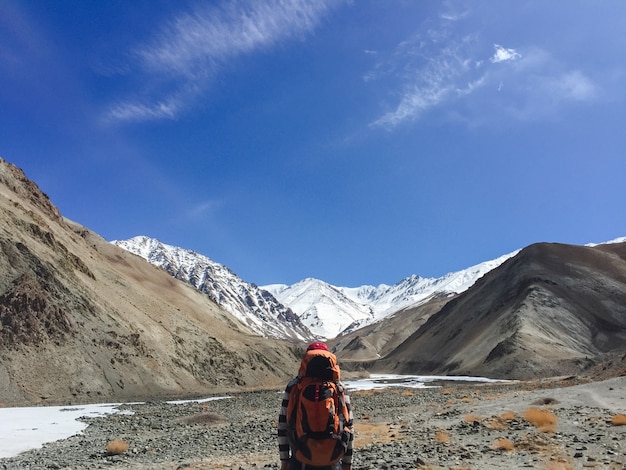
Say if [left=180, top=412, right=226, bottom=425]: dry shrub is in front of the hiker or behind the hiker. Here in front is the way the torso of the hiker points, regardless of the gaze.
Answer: in front

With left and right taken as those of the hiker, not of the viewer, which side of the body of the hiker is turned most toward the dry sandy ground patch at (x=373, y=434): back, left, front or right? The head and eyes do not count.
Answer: front

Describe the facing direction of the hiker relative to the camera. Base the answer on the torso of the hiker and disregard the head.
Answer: away from the camera

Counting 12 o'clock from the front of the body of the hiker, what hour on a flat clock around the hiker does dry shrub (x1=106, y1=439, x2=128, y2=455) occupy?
The dry shrub is roughly at 11 o'clock from the hiker.

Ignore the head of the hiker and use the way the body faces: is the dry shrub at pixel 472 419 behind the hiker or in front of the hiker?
in front

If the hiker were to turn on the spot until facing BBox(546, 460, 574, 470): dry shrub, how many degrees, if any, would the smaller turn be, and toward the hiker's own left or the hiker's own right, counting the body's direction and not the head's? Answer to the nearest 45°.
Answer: approximately 45° to the hiker's own right

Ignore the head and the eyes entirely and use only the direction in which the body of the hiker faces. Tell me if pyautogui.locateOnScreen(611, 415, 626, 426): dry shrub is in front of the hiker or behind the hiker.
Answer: in front
